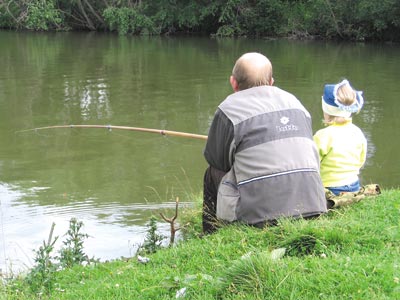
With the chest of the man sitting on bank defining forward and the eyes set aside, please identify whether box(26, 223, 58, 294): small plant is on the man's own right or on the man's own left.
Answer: on the man's own left

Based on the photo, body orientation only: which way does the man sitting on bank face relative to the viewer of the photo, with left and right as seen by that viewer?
facing away from the viewer and to the left of the viewer

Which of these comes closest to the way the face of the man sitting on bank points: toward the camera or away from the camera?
away from the camera

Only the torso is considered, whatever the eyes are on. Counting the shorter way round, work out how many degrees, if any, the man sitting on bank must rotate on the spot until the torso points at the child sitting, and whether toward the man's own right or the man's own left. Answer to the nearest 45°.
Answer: approximately 90° to the man's own right
